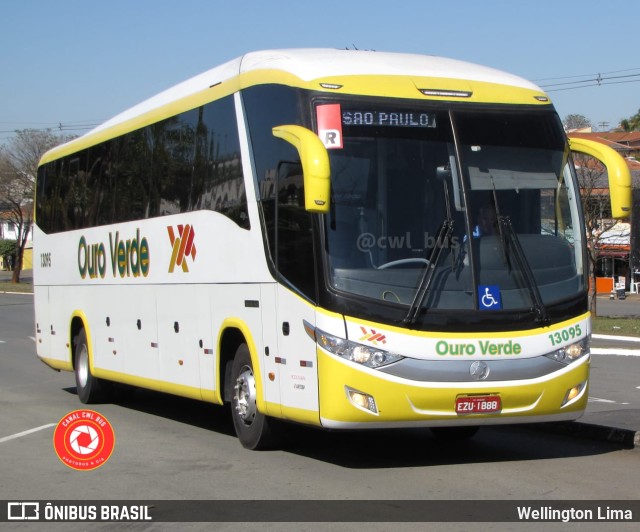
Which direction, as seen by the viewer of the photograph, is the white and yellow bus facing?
facing the viewer and to the right of the viewer

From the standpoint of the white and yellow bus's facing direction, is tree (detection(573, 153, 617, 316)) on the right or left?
on its left
